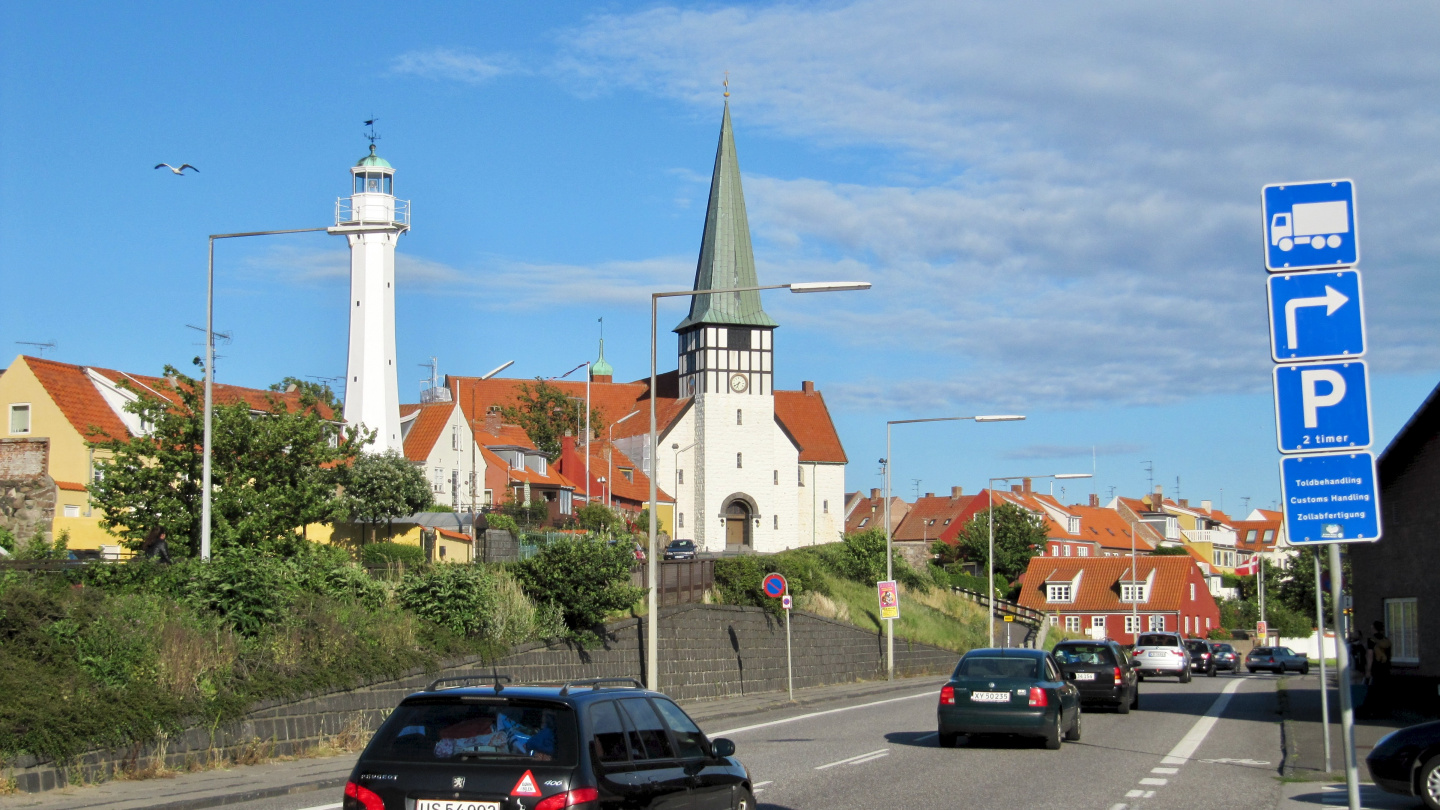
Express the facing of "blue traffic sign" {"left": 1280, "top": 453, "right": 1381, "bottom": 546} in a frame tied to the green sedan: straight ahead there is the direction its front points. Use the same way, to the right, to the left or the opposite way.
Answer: the opposite way

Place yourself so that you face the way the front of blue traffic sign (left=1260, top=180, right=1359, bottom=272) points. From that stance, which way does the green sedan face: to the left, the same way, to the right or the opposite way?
the opposite way

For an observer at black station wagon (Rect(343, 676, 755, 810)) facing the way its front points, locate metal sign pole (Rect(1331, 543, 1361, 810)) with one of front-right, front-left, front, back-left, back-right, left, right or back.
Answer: front-right

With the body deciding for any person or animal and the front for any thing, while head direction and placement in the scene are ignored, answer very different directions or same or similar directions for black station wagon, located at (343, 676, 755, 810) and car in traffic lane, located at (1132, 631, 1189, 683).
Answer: same or similar directions

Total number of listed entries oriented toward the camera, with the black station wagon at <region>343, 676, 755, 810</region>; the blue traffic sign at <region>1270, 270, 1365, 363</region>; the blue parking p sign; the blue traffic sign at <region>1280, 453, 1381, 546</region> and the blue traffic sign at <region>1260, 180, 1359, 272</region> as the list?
4

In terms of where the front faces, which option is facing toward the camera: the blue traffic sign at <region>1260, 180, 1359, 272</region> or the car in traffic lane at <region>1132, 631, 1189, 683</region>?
the blue traffic sign

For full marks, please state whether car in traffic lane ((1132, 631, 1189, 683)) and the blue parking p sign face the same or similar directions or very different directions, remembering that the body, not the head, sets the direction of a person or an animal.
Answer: very different directions

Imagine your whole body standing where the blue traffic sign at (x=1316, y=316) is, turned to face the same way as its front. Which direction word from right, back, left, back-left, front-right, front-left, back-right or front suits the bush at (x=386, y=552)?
back-right

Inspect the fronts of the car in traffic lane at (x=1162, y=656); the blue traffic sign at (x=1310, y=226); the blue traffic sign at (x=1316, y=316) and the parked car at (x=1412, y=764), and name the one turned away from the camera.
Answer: the car in traffic lane at (x=1162, y=656)

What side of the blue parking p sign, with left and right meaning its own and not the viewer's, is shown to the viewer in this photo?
front

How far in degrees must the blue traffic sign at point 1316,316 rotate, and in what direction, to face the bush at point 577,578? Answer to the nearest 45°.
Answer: approximately 135° to its right

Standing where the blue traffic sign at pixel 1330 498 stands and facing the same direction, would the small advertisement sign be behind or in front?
behind

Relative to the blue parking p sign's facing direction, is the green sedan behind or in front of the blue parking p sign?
behind

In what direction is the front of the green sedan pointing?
away from the camera

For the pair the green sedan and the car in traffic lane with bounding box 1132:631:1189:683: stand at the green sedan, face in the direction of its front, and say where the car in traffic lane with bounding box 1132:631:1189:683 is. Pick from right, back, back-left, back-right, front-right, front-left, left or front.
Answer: front

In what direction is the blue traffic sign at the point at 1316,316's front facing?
toward the camera
